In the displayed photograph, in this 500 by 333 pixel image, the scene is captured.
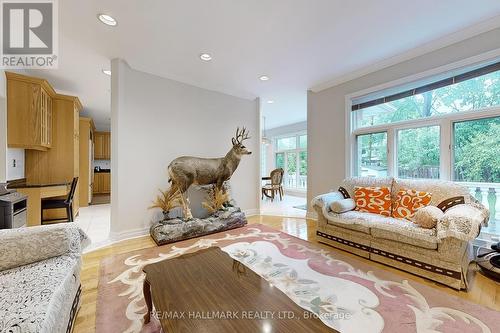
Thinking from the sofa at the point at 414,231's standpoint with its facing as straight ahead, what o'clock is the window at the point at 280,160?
The window is roughly at 3 o'clock from the sofa.

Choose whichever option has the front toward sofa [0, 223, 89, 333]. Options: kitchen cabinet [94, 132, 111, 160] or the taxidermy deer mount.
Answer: the kitchen cabinet

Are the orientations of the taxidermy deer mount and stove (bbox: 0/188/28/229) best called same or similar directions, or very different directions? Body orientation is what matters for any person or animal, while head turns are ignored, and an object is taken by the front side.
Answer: same or similar directions

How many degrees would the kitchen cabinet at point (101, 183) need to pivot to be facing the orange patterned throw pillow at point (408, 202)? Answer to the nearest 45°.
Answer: approximately 45° to its left

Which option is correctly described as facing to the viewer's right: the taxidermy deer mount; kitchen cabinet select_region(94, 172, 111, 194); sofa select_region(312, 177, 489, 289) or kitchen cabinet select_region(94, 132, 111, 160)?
the taxidermy deer mount

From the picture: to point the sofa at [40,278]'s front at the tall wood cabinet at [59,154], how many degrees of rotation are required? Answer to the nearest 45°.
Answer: approximately 90° to its left

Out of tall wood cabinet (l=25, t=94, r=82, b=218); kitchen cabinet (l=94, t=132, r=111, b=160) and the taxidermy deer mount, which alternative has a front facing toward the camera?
the kitchen cabinet

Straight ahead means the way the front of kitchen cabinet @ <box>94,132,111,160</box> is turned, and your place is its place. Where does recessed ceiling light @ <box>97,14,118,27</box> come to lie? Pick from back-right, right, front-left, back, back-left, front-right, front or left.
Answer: front

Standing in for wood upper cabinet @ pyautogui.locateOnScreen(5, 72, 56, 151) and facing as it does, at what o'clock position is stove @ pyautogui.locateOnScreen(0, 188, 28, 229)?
The stove is roughly at 3 o'clock from the wood upper cabinet.

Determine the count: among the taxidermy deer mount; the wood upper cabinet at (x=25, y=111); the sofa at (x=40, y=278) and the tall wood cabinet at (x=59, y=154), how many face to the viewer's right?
4

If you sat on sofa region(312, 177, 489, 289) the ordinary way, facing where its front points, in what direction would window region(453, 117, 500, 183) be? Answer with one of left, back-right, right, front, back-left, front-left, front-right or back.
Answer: back

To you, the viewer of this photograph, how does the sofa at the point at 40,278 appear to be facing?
facing to the right of the viewer

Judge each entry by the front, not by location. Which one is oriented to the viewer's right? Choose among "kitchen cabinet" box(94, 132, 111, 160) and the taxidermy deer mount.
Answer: the taxidermy deer mount

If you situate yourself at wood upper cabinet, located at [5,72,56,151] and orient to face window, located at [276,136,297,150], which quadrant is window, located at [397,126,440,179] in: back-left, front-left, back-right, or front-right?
front-right

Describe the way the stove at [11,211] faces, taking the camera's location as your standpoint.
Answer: facing the viewer and to the right of the viewer

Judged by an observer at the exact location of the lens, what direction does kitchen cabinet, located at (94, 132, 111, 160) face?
facing the viewer

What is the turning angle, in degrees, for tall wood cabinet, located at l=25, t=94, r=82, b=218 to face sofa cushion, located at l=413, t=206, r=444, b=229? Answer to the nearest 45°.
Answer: approximately 45° to its right

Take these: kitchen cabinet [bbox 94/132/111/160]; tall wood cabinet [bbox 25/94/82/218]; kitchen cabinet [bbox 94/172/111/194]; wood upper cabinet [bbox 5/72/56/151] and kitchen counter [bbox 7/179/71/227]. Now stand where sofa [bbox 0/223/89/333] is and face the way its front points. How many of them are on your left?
5

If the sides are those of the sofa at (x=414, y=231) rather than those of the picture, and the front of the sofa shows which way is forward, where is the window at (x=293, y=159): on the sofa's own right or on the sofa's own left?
on the sofa's own right
